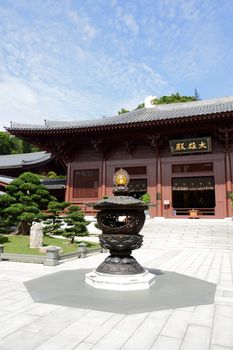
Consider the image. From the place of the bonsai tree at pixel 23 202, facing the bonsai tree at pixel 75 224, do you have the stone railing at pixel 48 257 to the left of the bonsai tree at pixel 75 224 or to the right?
right

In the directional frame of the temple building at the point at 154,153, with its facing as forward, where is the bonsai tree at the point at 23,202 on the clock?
The bonsai tree is roughly at 2 o'clock from the temple building.

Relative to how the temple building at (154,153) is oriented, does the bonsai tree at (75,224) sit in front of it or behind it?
in front

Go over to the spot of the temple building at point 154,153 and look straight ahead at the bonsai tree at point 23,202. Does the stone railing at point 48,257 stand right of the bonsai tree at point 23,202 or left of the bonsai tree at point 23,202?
left

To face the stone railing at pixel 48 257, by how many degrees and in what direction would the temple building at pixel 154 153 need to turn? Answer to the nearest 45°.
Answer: approximately 45° to its right

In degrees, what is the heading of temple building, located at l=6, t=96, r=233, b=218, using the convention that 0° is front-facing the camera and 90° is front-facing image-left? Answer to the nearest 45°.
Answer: approximately 0°
